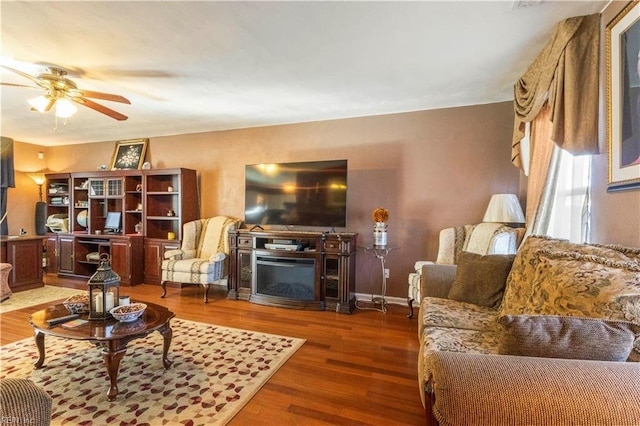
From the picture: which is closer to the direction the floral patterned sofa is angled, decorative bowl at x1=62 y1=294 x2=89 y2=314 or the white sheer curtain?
the decorative bowl

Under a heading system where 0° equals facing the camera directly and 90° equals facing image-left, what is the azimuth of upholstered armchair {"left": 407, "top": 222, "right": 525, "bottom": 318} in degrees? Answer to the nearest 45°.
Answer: approximately 45°

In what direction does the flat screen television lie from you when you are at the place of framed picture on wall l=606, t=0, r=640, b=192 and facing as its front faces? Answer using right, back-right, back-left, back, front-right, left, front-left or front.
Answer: front-right

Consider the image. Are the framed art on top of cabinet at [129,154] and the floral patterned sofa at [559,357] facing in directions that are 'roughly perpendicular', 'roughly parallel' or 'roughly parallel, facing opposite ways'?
roughly perpendicular

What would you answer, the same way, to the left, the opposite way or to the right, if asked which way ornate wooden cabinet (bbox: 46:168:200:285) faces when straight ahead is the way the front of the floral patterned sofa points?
to the left

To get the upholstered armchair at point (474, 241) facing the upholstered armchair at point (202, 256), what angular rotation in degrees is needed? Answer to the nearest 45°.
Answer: approximately 45° to its right

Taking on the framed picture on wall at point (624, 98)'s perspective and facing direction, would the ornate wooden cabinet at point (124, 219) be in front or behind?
in front

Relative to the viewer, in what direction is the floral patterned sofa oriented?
to the viewer's left

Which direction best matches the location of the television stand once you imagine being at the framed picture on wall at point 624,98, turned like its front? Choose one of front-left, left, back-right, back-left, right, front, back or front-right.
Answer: front-right

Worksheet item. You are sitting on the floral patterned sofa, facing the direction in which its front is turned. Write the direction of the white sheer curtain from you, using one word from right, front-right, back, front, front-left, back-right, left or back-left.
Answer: right

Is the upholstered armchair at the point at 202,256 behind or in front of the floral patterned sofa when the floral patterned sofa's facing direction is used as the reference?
in front

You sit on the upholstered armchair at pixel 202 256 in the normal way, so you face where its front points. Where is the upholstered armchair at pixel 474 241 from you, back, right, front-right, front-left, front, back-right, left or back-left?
left

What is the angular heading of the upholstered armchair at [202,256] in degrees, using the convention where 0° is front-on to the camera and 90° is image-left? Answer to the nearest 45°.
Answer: approximately 45°

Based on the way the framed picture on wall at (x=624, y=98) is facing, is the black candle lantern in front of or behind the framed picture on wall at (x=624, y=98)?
in front
